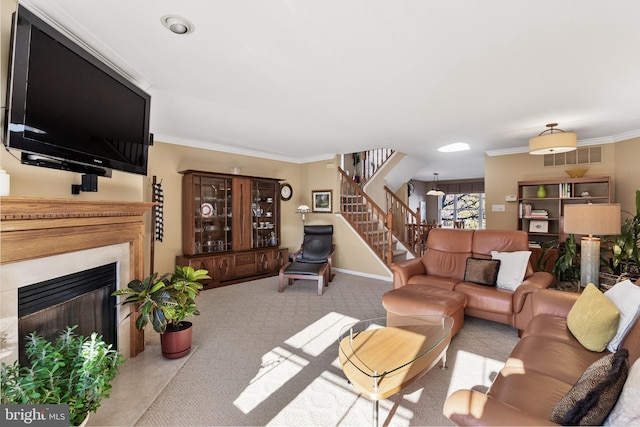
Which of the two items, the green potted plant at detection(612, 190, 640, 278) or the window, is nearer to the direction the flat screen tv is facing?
the green potted plant

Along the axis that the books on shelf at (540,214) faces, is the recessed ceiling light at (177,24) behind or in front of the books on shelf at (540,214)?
in front

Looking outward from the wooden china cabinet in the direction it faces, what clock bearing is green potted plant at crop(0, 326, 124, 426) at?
The green potted plant is roughly at 2 o'clock from the wooden china cabinet.

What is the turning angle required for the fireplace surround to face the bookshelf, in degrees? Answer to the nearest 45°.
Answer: approximately 45° to its left

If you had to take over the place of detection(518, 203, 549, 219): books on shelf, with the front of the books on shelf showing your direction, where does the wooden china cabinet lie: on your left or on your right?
on your right

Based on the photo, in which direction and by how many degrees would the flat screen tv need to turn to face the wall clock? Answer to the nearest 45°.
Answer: approximately 90° to its left

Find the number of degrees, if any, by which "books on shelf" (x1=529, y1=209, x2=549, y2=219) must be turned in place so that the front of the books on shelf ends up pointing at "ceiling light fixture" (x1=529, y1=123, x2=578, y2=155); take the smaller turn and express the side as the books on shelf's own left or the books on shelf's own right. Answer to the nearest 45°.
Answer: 0° — it already faces it

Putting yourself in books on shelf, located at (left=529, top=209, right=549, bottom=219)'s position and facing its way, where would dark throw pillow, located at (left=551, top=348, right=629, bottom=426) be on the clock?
The dark throw pillow is roughly at 12 o'clock from the books on shelf.

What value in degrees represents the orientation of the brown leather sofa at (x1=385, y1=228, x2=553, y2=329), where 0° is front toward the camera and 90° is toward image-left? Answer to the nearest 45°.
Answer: approximately 45°

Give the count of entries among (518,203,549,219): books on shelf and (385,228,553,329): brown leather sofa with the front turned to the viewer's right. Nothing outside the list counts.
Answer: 0

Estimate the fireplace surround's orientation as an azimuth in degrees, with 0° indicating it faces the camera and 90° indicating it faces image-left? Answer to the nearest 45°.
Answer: approximately 315°

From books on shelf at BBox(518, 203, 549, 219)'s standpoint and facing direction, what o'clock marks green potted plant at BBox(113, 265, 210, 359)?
The green potted plant is roughly at 1 o'clock from the books on shelf.

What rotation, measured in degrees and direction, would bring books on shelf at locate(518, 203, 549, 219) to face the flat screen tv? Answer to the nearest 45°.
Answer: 0° — it already faces it
